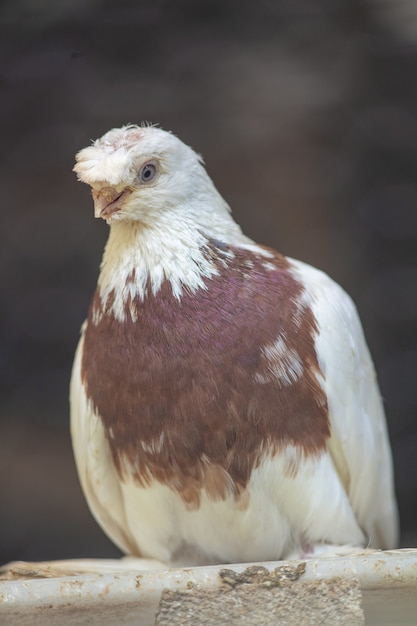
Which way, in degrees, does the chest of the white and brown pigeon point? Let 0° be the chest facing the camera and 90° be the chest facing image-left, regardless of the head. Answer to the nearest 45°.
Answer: approximately 45°
